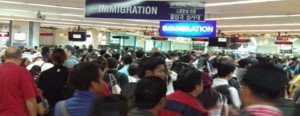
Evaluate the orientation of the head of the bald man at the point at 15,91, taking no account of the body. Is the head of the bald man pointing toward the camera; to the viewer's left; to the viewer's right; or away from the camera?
away from the camera

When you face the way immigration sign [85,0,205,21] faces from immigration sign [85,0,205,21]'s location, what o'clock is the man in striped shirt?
The man in striped shirt is roughly at 12 o'clock from the immigration sign.

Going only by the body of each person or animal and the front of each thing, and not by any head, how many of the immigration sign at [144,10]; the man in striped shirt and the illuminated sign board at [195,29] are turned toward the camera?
2

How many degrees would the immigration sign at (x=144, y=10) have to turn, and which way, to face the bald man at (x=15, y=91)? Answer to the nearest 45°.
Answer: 0° — it already faces them

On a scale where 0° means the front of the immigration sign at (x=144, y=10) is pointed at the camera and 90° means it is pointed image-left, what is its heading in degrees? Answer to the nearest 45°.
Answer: approximately 0°

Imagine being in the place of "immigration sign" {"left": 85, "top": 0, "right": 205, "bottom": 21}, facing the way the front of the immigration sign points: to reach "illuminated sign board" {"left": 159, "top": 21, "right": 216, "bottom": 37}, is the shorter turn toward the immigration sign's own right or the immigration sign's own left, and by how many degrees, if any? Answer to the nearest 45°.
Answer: approximately 135° to the immigration sign's own left

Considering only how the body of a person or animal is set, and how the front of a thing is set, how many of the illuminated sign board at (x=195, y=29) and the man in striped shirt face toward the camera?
1

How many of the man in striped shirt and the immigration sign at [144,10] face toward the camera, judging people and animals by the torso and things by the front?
1

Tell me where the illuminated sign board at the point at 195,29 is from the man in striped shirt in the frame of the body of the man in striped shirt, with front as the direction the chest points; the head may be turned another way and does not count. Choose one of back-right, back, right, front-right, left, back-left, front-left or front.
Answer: front-right

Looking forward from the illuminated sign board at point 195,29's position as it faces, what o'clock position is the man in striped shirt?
The man in striped shirt is roughly at 12 o'clock from the illuminated sign board.

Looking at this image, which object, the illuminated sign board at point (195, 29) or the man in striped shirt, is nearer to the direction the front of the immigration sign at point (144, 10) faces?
the man in striped shirt

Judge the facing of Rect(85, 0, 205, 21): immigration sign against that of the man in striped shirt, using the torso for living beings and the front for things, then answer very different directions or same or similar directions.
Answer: very different directions

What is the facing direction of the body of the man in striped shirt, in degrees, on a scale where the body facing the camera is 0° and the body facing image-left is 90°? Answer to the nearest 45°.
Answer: approximately 135°
